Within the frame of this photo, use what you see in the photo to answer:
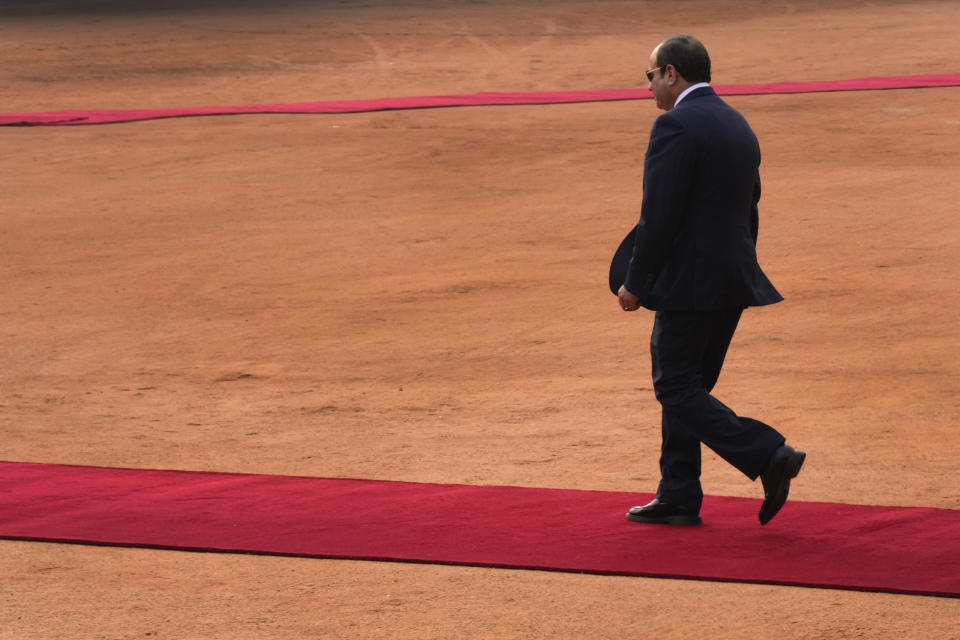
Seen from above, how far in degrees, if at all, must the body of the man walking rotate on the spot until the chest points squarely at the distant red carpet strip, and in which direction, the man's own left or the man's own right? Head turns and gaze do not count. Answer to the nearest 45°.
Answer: approximately 45° to the man's own right

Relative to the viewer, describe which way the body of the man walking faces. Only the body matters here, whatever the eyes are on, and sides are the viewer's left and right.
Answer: facing away from the viewer and to the left of the viewer
